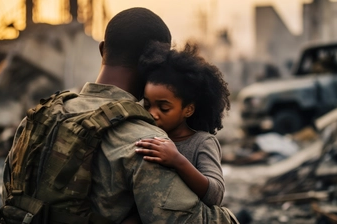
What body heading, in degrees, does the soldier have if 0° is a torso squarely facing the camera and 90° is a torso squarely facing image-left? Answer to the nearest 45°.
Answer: approximately 225°

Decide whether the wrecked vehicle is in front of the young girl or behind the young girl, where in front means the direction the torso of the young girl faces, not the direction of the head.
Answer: behind

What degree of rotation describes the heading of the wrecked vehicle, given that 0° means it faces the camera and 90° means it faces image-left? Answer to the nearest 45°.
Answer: approximately 45°

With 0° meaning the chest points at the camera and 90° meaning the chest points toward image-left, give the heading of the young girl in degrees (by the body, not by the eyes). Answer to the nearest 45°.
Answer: approximately 45°
